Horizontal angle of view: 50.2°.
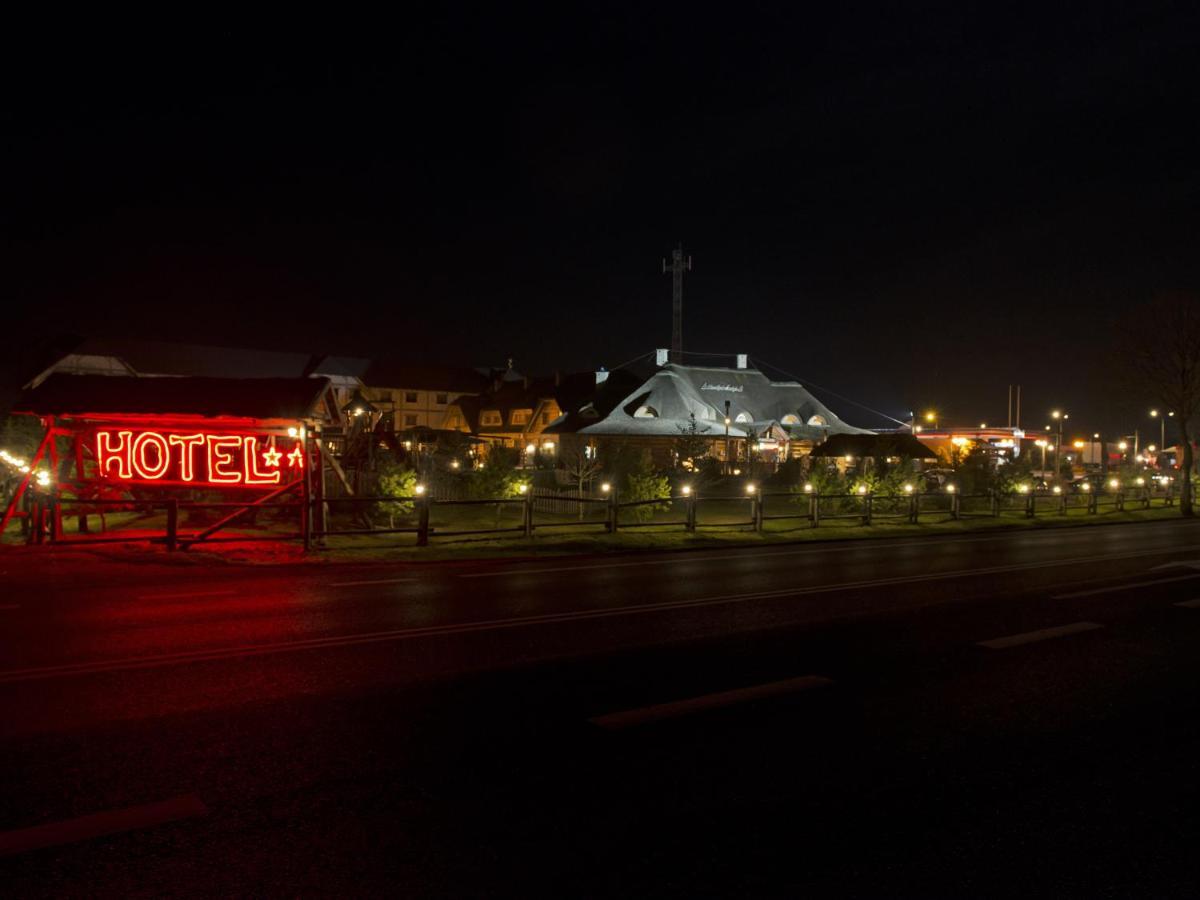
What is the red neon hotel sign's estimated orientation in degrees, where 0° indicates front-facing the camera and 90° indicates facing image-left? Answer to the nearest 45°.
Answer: approximately 0°
